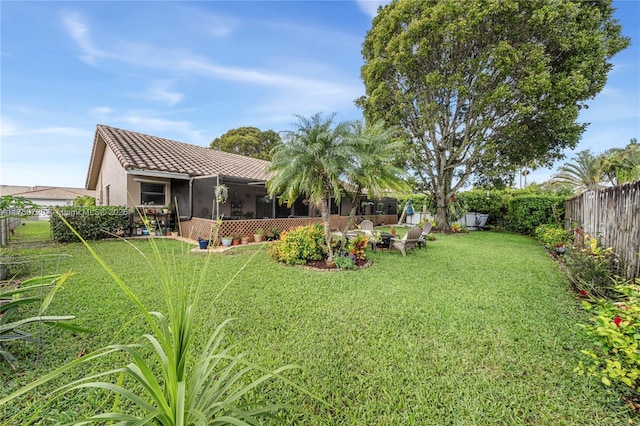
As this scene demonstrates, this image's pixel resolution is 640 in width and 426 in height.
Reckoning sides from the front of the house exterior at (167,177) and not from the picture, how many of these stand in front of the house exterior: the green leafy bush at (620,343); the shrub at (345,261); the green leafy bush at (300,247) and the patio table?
0

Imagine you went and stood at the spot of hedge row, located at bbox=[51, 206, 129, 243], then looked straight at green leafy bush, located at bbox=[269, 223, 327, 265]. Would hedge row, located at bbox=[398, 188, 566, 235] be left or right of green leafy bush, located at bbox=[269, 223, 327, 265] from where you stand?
left

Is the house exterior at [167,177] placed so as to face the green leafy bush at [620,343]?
no

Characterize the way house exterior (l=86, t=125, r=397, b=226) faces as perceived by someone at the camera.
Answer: facing away from the viewer and to the left of the viewer

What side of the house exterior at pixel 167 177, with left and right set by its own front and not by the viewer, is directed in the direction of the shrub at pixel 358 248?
back

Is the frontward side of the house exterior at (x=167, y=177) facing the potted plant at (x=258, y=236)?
no

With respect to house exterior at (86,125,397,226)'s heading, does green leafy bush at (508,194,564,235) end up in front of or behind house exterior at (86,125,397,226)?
behind

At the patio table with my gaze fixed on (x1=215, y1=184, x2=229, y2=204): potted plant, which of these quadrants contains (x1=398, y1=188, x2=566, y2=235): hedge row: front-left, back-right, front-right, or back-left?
back-right
